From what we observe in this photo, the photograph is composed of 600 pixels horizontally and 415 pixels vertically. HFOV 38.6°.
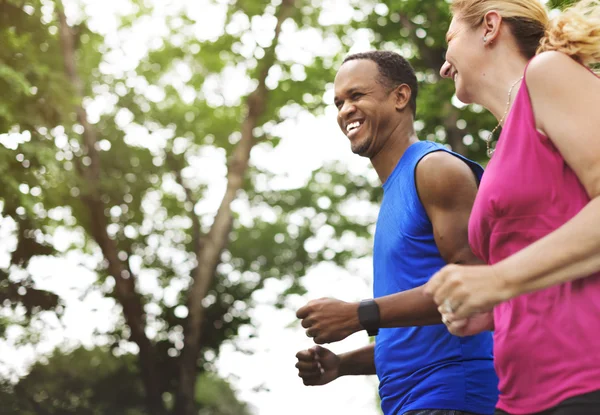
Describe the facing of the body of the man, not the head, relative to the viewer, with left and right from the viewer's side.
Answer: facing to the left of the viewer

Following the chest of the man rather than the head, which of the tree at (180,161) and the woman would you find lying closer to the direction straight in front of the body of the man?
the tree

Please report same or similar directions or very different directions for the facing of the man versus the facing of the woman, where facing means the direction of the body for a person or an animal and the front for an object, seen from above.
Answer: same or similar directions

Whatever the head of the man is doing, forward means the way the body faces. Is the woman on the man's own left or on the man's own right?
on the man's own left

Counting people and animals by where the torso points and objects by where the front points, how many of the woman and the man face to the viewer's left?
2

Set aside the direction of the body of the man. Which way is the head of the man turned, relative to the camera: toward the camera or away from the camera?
toward the camera

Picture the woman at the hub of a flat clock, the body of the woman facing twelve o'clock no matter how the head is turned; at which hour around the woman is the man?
The man is roughly at 2 o'clock from the woman.

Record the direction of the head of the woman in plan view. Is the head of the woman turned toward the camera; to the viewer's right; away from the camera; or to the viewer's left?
to the viewer's left

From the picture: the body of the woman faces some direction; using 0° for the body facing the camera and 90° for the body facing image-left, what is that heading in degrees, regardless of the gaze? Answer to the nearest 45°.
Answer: approximately 90°

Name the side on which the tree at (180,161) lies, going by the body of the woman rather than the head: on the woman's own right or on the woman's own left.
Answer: on the woman's own right

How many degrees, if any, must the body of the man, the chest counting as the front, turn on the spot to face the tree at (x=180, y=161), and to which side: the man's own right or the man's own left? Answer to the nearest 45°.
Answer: approximately 90° to the man's own right
